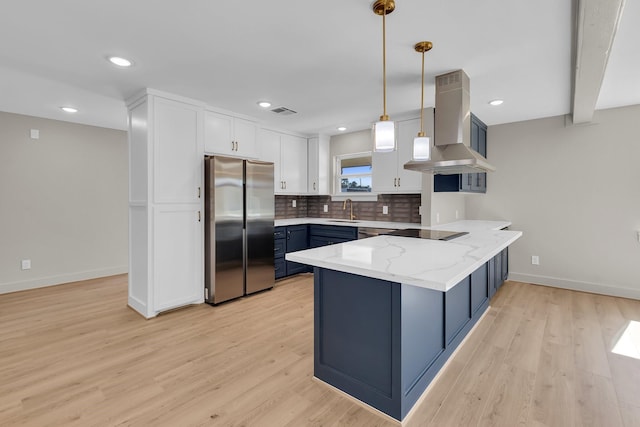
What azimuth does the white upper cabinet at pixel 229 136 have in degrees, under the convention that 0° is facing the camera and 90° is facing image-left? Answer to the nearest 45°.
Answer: approximately 315°

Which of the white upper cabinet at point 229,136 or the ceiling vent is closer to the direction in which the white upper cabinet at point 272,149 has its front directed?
the ceiling vent

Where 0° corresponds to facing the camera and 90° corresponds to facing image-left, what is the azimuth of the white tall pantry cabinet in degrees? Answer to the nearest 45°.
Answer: approximately 315°

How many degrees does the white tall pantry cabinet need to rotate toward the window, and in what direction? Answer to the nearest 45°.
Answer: approximately 45° to its left

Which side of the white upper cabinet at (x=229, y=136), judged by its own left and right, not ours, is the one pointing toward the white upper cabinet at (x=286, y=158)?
left

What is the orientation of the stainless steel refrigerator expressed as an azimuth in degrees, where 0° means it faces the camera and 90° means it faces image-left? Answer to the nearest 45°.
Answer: approximately 315°

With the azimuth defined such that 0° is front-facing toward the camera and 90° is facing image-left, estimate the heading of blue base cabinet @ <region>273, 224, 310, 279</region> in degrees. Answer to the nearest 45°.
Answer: approximately 315°

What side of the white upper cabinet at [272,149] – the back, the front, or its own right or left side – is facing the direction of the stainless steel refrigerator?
right

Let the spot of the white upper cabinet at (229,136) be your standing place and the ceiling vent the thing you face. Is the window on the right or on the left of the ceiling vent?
left
